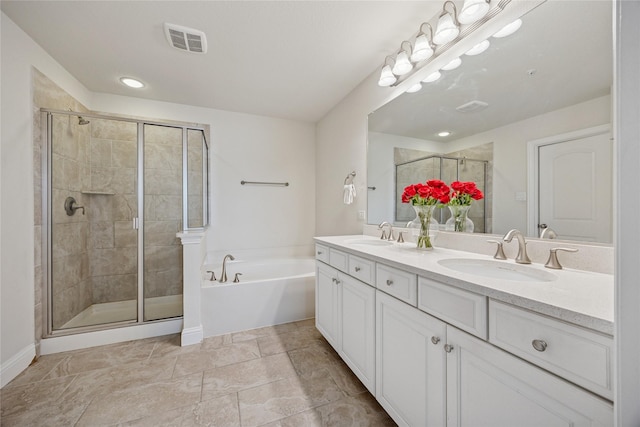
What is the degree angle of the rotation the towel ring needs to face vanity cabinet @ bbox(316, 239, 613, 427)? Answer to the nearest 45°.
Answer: approximately 45° to its left

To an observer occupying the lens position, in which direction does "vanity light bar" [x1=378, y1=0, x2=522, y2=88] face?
facing the viewer and to the left of the viewer

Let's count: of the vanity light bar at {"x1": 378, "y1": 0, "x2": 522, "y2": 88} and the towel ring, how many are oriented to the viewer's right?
0

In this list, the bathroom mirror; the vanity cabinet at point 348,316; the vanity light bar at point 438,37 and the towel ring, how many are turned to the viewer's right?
0

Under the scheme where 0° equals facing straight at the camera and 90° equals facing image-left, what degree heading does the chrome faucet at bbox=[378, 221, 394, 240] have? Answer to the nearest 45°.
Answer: approximately 45°

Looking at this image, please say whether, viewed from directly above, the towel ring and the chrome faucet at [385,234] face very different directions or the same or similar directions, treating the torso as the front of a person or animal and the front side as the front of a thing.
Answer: same or similar directions

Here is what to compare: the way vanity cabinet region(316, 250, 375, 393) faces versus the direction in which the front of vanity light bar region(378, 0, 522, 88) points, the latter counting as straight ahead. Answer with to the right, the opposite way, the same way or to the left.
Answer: the same way

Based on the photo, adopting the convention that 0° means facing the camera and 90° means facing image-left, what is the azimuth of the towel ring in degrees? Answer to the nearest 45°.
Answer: approximately 45°

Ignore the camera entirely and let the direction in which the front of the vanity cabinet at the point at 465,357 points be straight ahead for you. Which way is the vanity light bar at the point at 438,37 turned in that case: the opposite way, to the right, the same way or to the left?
the same way

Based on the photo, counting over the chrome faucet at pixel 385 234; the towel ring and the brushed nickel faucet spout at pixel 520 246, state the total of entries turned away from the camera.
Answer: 0

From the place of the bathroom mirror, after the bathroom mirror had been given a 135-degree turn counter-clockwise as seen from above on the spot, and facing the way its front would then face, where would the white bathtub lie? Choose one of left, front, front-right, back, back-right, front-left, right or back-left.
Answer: back

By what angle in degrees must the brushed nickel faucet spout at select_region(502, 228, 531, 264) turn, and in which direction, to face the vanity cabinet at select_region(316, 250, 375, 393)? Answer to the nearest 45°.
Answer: approximately 45° to its right

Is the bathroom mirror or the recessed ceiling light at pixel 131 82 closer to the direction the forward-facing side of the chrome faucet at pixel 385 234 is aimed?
the recessed ceiling light

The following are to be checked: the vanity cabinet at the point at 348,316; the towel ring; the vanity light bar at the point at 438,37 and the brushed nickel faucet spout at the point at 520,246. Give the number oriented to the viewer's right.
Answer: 0

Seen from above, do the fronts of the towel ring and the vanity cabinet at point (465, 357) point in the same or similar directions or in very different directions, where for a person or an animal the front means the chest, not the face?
same or similar directions

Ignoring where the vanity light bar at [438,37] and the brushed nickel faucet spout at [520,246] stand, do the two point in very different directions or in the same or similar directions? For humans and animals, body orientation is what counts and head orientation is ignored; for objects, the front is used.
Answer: same or similar directions

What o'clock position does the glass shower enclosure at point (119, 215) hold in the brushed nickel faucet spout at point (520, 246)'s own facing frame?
The glass shower enclosure is roughly at 1 o'clock from the brushed nickel faucet spout.
